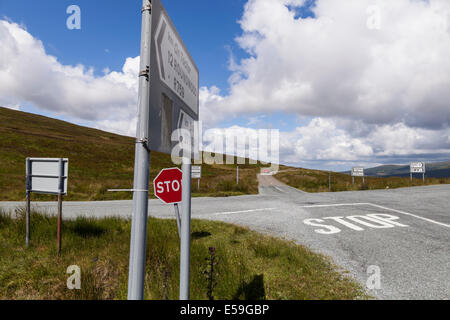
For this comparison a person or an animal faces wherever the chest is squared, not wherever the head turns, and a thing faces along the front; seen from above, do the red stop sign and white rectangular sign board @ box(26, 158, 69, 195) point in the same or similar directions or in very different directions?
very different directions

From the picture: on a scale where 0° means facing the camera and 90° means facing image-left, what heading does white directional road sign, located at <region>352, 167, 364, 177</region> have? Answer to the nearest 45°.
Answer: approximately 0°

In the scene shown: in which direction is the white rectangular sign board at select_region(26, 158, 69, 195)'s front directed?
away from the camera

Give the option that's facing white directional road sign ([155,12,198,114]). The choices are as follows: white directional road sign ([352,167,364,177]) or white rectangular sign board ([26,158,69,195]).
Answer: white directional road sign ([352,167,364,177])

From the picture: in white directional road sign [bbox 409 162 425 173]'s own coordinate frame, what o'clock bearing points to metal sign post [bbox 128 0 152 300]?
The metal sign post is roughly at 12 o'clock from the white directional road sign.

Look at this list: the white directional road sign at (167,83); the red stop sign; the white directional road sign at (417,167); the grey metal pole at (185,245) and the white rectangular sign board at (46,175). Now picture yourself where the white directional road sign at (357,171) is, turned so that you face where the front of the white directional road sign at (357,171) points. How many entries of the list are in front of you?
4

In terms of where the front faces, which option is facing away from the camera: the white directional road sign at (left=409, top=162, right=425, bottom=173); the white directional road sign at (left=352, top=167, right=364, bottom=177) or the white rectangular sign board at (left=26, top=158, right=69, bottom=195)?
the white rectangular sign board

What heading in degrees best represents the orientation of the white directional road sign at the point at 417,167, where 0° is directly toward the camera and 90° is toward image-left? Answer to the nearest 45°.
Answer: approximately 0°
